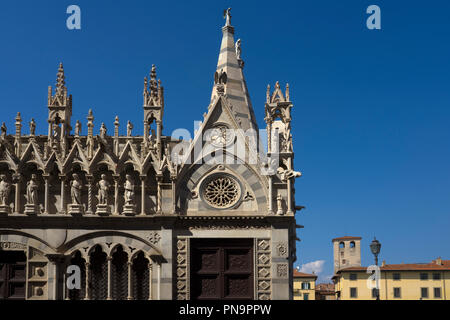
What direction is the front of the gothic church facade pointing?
toward the camera
